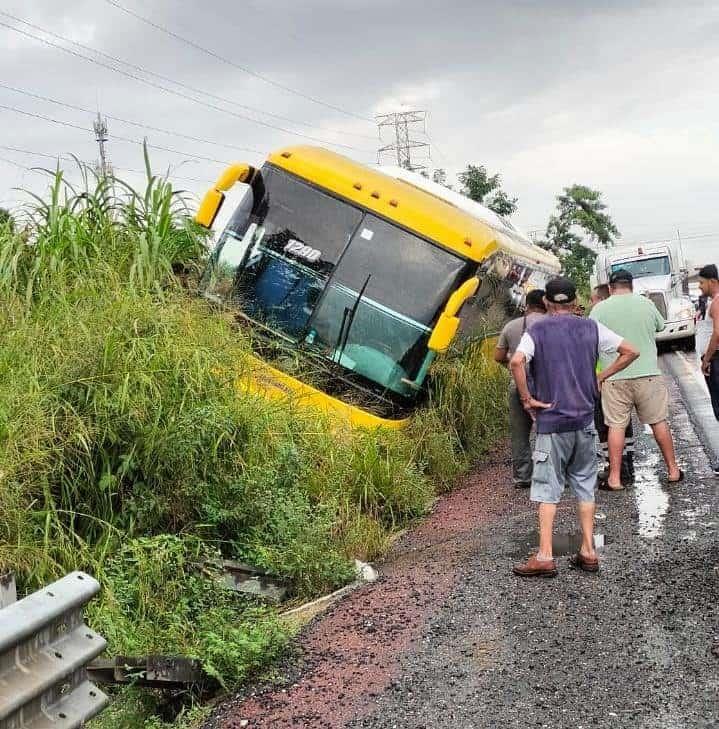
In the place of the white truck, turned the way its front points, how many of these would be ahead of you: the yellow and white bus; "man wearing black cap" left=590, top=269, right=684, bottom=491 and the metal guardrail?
3

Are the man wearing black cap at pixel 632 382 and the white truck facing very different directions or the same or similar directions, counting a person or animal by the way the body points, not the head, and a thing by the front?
very different directions

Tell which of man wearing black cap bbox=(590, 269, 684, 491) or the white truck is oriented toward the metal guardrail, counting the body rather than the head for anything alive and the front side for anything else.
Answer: the white truck

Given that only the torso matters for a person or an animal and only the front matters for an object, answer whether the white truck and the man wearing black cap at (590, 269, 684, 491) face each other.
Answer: yes

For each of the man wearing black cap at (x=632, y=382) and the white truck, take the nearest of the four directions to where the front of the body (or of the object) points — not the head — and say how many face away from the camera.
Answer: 1

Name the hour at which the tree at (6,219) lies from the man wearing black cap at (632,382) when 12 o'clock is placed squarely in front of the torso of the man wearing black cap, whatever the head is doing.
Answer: The tree is roughly at 9 o'clock from the man wearing black cap.

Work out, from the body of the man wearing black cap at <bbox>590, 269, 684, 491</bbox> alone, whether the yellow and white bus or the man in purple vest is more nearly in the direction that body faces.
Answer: the yellow and white bus

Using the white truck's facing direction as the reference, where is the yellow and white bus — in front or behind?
in front

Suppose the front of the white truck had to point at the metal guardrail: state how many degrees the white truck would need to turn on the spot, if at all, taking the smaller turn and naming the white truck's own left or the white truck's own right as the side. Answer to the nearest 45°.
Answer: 0° — it already faces it

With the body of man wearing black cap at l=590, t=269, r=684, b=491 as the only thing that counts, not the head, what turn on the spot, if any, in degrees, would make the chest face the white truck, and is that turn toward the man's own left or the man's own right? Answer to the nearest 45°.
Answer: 0° — they already face it

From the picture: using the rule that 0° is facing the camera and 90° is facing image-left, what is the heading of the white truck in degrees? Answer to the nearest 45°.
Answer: approximately 0°

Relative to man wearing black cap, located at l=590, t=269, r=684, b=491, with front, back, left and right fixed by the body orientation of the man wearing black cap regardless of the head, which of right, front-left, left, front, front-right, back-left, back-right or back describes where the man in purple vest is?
back

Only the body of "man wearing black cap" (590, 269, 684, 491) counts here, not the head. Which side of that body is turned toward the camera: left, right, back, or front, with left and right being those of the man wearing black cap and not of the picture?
back

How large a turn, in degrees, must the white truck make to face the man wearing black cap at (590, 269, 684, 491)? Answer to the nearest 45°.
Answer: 0° — it already faces them

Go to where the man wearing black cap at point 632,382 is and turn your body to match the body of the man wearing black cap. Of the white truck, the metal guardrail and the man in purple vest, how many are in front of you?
1

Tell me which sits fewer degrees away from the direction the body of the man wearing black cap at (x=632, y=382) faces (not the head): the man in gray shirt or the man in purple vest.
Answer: the man in gray shirt

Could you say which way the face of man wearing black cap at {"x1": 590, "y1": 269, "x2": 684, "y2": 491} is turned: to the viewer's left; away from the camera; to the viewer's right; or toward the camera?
away from the camera

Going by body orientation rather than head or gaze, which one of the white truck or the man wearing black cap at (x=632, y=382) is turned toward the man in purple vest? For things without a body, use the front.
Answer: the white truck
